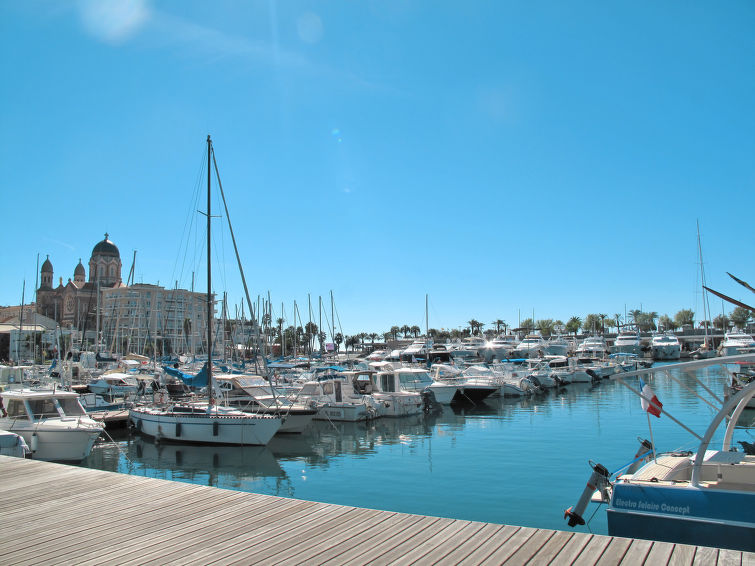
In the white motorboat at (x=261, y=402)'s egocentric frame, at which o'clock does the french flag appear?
The french flag is roughly at 1 o'clock from the white motorboat.

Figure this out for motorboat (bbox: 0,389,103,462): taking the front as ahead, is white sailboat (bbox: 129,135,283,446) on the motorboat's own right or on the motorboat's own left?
on the motorboat's own left

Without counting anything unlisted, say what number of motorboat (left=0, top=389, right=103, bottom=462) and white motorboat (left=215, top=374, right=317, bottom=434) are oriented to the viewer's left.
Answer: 0

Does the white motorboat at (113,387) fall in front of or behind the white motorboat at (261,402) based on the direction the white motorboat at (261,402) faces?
behind

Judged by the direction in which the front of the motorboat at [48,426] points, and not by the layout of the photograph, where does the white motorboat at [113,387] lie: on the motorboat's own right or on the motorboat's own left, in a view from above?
on the motorboat's own left

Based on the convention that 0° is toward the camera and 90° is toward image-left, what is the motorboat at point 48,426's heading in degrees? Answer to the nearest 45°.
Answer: approximately 315°

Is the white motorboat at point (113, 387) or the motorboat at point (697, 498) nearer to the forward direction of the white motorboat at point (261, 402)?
the motorboat

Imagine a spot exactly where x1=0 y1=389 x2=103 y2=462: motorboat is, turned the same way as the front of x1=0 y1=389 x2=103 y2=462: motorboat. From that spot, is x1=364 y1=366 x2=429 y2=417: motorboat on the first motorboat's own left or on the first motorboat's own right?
on the first motorboat's own left

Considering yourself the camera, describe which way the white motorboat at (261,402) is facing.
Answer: facing the viewer and to the right of the viewer

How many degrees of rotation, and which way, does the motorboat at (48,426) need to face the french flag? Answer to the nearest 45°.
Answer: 0° — it already faces it

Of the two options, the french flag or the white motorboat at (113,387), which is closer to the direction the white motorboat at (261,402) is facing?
the french flag
